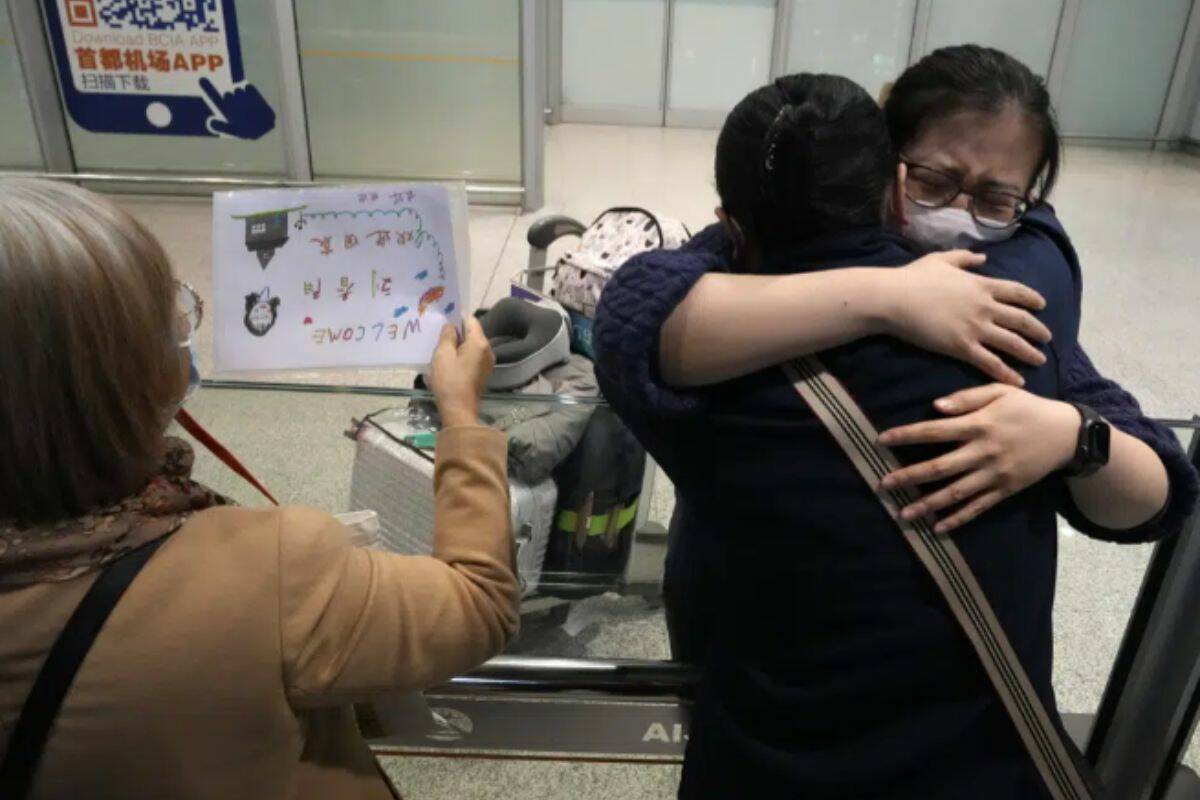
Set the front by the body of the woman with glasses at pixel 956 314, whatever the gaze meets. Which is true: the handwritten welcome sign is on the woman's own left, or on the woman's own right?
on the woman's own right

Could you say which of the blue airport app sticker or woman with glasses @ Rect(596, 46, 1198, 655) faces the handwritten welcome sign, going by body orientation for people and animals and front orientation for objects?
the blue airport app sticker

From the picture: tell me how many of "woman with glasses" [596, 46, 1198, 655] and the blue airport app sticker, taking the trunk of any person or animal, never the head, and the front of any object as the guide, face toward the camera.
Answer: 2

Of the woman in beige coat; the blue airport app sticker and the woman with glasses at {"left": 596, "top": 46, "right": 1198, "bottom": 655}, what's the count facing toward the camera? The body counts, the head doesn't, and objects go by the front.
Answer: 2

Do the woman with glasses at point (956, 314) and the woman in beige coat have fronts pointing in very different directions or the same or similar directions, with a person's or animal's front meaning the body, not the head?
very different directions

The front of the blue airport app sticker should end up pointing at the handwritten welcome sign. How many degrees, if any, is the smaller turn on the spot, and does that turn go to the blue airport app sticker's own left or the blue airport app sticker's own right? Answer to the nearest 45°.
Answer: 0° — it already faces it

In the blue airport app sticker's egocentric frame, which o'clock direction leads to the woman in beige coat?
The woman in beige coat is roughly at 12 o'clock from the blue airport app sticker.

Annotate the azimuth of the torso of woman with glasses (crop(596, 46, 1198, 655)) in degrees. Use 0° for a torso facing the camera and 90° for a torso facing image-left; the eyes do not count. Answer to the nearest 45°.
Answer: approximately 0°

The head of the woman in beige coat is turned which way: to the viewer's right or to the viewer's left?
to the viewer's right

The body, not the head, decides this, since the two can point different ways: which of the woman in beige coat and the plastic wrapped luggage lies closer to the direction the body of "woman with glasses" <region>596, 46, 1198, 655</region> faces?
the woman in beige coat

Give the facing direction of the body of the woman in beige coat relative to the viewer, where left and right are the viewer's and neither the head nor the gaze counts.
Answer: facing away from the viewer and to the right of the viewer

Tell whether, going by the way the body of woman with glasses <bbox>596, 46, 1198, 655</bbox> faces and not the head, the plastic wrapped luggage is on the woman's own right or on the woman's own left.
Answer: on the woman's own right

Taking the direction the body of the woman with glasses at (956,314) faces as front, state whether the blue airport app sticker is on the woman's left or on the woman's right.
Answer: on the woman's right
